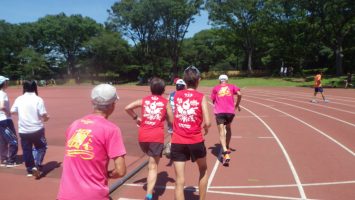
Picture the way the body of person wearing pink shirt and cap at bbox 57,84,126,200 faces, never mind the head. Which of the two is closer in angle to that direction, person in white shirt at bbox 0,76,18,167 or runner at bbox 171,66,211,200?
the runner

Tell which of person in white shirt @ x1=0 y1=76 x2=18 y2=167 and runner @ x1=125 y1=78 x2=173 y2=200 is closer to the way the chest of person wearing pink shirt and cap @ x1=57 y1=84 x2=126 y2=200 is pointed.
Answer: the runner

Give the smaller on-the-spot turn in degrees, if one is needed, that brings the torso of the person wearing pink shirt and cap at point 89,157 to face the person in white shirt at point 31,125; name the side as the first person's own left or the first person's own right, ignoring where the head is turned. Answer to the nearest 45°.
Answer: approximately 45° to the first person's own left

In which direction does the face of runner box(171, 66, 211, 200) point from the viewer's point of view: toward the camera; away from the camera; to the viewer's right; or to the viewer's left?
away from the camera

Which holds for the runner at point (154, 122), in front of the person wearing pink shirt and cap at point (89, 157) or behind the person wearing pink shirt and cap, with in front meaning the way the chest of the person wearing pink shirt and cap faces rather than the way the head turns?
in front

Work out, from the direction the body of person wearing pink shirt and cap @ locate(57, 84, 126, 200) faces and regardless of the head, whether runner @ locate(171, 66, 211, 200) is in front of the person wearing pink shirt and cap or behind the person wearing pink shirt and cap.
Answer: in front

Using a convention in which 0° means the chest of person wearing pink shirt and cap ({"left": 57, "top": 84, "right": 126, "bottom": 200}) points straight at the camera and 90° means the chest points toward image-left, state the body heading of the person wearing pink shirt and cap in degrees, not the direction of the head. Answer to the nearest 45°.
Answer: approximately 225°

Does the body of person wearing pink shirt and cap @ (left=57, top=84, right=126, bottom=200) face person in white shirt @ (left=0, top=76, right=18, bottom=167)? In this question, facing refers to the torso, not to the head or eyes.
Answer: no
